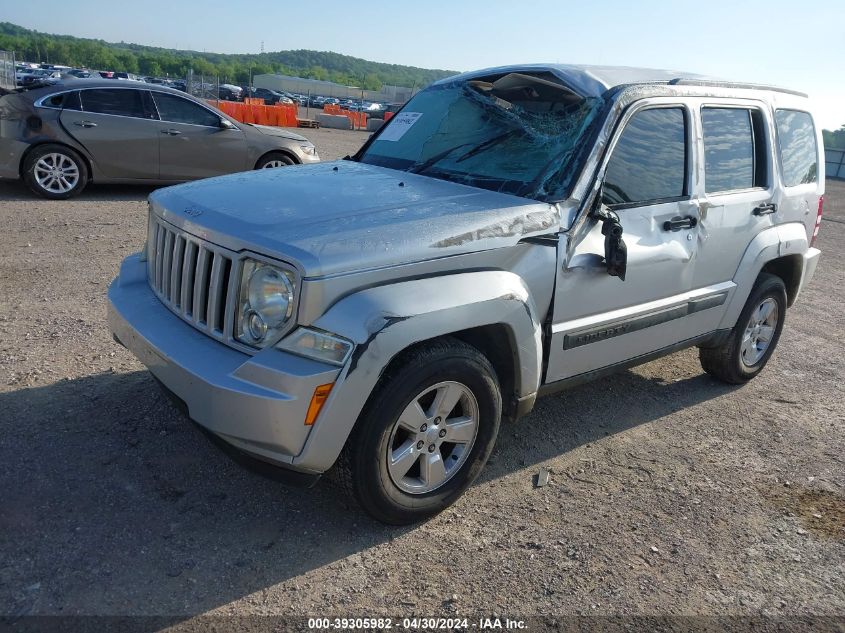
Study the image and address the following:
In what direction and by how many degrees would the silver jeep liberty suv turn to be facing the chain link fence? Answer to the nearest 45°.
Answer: approximately 90° to its right

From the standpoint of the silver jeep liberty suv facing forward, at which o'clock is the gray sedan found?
The gray sedan is roughly at 3 o'clock from the silver jeep liberty suv.

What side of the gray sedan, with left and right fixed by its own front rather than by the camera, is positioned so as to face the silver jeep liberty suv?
right

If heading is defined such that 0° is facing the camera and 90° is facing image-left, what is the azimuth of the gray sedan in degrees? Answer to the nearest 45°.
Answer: approximately 270°

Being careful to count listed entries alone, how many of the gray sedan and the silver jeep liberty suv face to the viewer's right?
1

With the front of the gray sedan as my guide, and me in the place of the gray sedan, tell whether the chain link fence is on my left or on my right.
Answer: on my left

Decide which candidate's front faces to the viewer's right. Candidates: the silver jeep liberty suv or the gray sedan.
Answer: the gray sedan

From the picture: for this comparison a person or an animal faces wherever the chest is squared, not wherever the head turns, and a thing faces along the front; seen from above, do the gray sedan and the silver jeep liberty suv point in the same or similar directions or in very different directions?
very different directions

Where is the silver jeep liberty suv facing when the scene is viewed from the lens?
facing the viewer and to the left of the viewer
